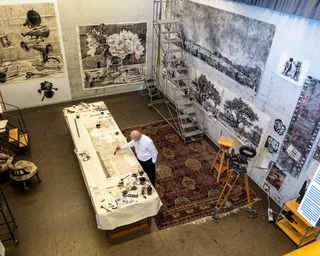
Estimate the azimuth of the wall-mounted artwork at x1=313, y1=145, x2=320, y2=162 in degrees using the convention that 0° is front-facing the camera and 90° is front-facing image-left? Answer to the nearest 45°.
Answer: approximately 45°

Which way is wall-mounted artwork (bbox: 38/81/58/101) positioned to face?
toward the camera

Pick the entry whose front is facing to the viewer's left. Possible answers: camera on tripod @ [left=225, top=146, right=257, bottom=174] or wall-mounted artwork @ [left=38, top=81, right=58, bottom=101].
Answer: the camera on tripod

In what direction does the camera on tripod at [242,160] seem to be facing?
to the viewer's left

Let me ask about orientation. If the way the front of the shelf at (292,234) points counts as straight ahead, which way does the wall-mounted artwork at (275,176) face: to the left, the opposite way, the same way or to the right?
the same way

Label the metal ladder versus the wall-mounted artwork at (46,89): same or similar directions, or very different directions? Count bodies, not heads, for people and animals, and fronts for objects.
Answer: same or similar directions

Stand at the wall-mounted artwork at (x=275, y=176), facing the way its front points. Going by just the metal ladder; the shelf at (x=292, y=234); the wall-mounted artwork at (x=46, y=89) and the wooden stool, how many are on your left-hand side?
1

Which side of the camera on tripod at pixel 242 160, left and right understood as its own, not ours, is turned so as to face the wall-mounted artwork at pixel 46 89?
front

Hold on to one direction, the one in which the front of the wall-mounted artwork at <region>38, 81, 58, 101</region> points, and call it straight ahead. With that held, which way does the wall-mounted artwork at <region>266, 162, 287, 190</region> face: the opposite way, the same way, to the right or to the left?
to the right

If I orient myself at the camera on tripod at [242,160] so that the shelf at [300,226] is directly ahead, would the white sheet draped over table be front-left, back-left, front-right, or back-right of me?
back-right

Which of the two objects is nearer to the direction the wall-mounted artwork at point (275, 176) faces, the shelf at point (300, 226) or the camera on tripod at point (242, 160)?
the camera on tripod

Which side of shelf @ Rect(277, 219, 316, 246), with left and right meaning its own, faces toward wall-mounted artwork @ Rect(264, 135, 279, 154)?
right

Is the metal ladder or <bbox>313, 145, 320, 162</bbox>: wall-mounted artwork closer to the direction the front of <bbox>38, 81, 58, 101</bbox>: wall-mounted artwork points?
the wall-mounted artwork

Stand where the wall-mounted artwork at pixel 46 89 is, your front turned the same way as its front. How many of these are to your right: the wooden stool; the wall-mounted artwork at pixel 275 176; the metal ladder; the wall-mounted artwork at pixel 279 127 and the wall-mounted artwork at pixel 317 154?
0

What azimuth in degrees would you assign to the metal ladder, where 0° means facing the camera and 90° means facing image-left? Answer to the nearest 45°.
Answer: approximately 315°

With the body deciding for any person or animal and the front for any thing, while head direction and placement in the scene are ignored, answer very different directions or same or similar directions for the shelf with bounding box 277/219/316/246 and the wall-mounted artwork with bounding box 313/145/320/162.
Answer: same or similar directions

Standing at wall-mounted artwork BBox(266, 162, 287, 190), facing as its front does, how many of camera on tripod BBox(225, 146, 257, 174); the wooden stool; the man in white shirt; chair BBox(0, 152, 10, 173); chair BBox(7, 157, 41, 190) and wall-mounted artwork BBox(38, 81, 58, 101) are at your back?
0

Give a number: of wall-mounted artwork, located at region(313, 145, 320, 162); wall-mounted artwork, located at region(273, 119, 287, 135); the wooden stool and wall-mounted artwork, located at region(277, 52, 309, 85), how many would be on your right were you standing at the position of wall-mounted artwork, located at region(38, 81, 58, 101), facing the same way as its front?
0
